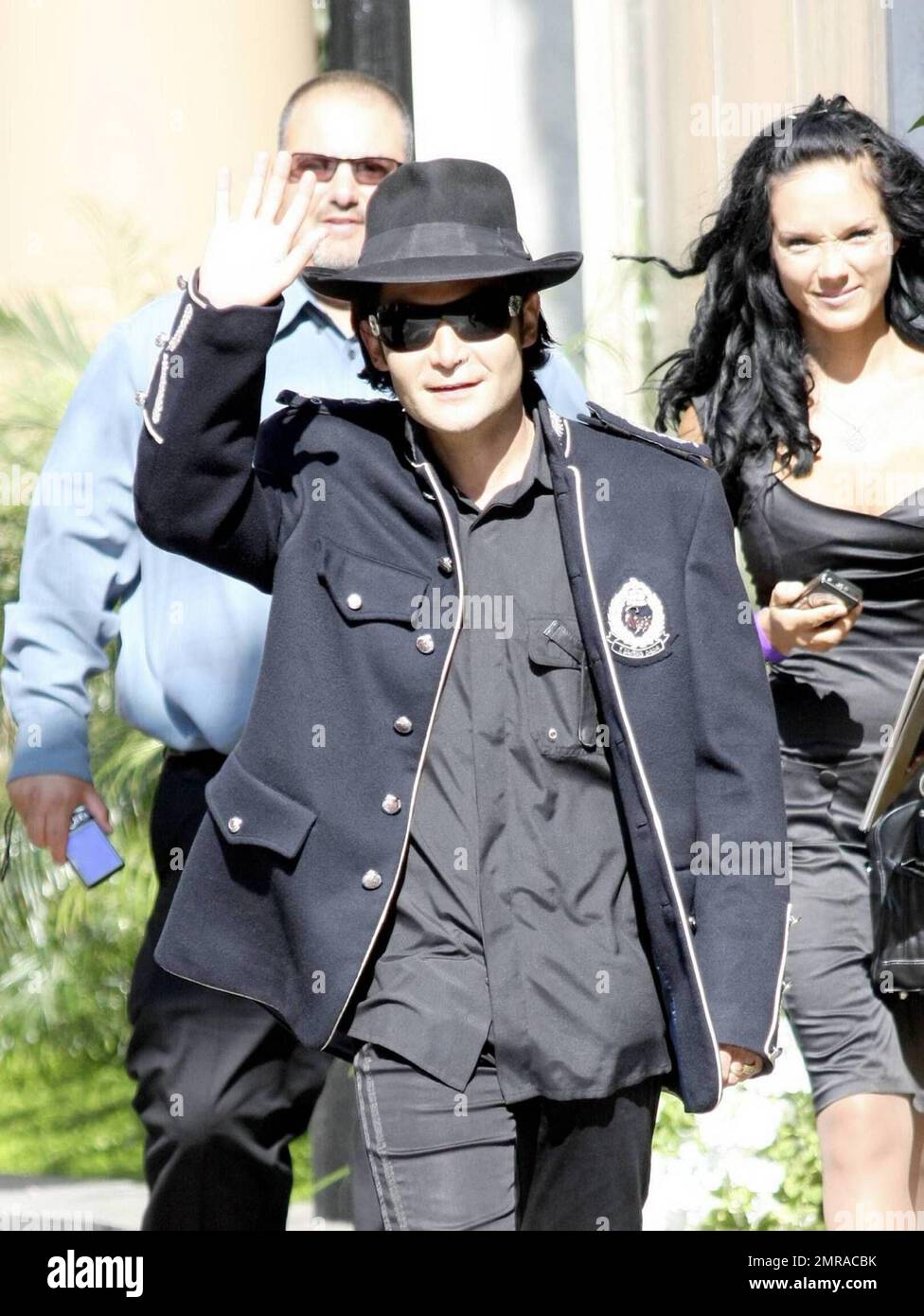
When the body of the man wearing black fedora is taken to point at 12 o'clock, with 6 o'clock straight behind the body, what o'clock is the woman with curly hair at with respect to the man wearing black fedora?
The woman with curly hair is roughly at 7 o'clock from the man wearing black fedora.

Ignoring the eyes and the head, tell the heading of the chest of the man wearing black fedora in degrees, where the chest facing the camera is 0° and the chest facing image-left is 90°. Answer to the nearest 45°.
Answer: approximately 0°

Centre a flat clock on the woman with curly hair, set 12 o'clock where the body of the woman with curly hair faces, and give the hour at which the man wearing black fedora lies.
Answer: The man wearing black fedora is roughly at 1 o'clock from the woman with curly hair.

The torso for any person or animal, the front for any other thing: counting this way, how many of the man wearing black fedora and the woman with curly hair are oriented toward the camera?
2
